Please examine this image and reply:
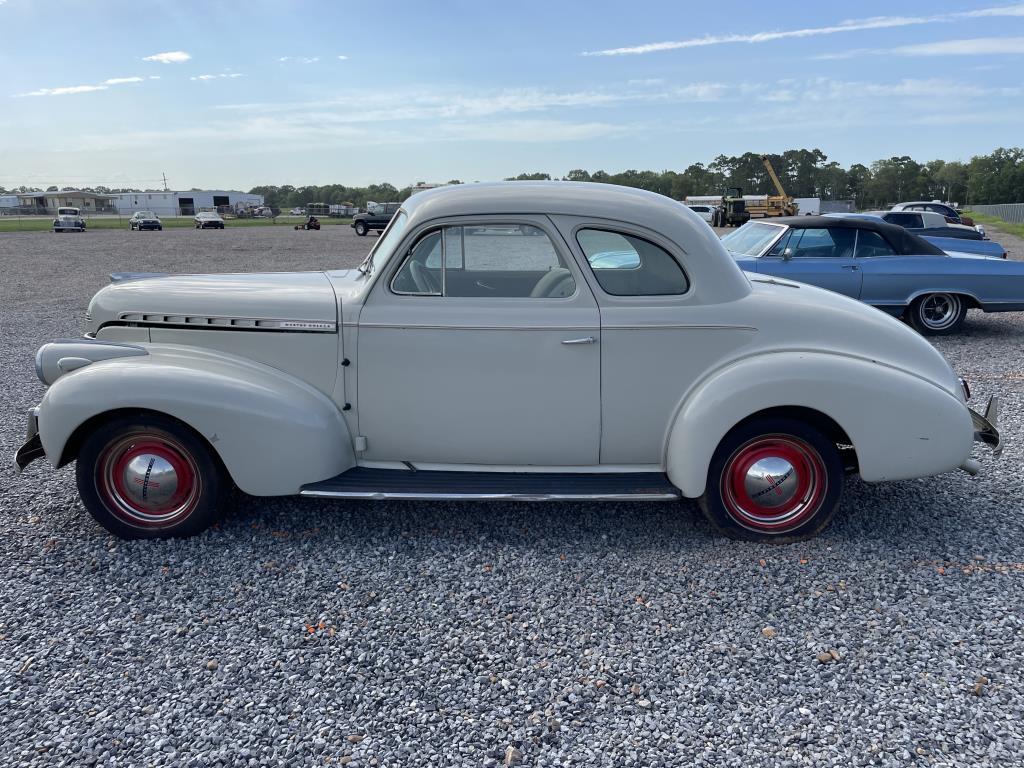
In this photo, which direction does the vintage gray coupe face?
to the viewer's left

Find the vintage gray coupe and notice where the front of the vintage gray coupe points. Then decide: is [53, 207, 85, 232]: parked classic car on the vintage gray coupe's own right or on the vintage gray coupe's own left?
on the vintage gray coupe's own right

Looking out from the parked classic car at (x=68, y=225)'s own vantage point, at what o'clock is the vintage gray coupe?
The vintage gray coupe is roughly at 12 o'clock from the parked classic car.

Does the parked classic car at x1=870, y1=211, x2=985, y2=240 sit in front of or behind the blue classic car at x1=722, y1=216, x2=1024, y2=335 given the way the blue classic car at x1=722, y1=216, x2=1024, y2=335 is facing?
behind

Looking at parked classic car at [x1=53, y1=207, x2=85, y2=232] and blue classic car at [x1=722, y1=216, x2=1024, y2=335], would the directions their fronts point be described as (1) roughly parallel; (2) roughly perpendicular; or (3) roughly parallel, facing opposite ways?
roughly perpendicular

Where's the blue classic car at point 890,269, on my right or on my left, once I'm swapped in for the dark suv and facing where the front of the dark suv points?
on my left

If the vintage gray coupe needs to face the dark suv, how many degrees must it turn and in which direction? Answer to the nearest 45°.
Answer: approximately 90° to its right
